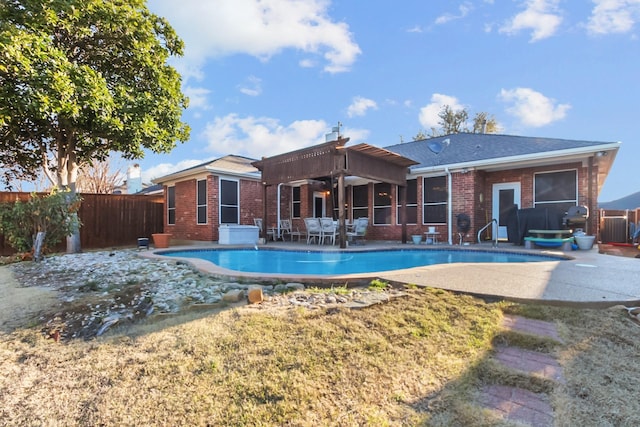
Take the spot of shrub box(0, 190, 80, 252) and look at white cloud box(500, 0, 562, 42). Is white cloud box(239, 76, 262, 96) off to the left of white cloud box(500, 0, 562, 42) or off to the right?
left

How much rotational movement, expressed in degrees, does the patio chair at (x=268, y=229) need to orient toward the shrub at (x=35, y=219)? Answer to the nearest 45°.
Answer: approximately 90° to its right

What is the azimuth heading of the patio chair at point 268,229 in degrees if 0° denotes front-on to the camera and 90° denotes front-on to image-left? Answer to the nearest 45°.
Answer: approximately 315°

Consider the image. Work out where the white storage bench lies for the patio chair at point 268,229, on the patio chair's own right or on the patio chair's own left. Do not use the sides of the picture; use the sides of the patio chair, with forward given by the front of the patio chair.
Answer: on the patio chair's own right

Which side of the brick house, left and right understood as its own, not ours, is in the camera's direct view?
back

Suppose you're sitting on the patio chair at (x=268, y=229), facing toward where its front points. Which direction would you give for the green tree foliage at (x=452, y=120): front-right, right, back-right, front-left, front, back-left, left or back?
left

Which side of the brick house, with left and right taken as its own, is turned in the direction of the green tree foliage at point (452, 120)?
front

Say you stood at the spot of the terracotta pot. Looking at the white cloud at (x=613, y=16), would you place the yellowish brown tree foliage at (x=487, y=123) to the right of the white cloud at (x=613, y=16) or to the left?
left

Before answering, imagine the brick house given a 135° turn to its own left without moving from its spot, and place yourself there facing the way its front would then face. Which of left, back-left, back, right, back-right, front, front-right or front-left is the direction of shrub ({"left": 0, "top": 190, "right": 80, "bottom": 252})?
front
